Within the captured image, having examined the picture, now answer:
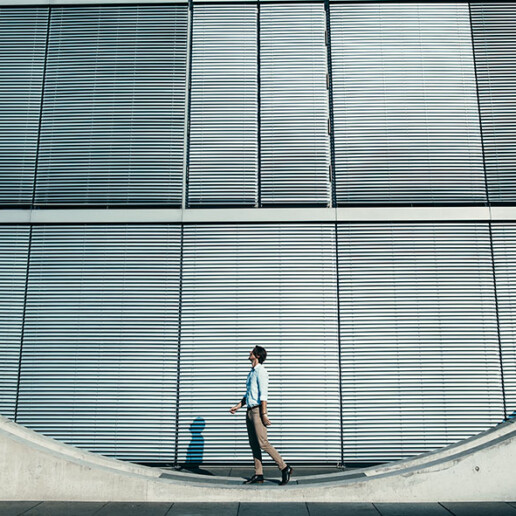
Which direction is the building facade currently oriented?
toward the camera

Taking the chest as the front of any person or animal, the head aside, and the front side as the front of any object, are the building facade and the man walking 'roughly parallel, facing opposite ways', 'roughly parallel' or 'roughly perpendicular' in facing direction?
roughly perpendicular
